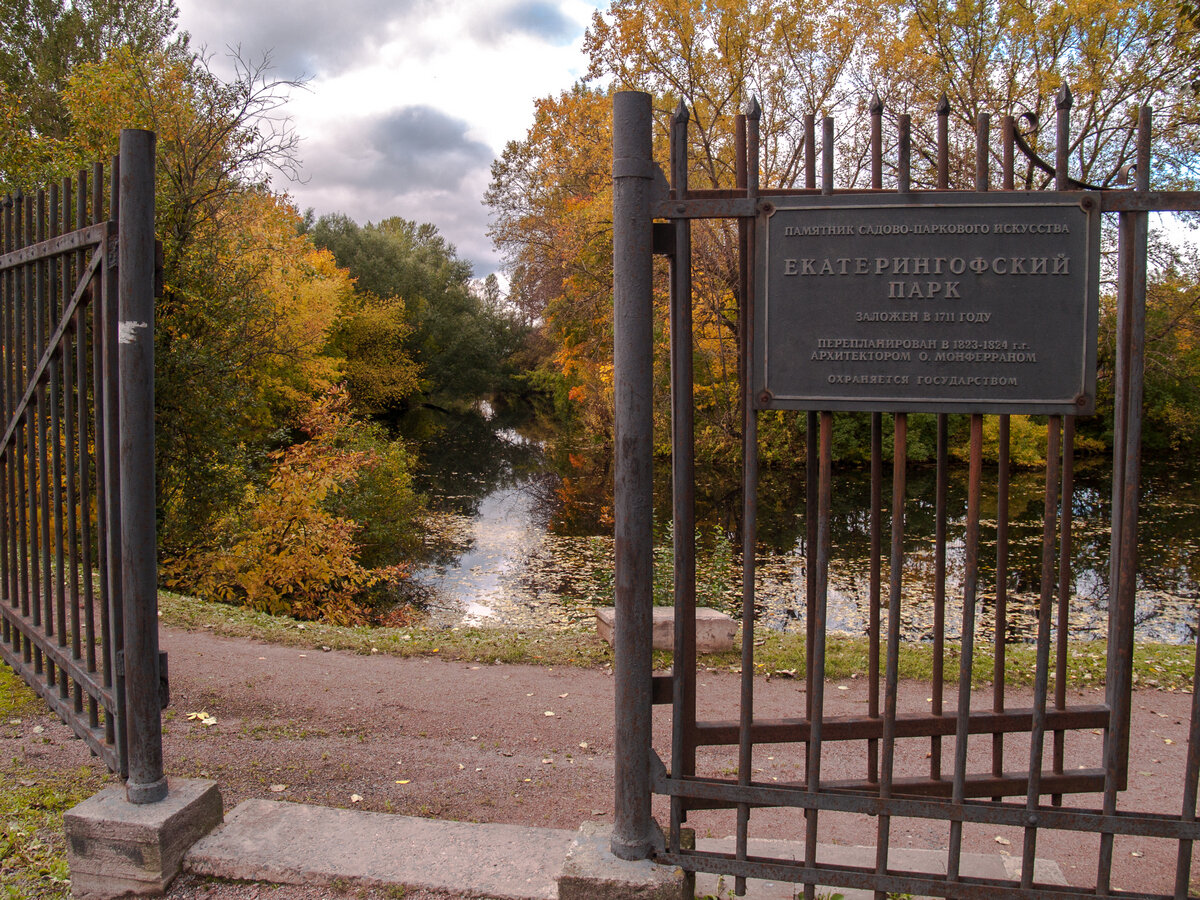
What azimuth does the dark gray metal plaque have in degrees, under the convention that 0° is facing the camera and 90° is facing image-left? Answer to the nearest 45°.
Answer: approximately 0°

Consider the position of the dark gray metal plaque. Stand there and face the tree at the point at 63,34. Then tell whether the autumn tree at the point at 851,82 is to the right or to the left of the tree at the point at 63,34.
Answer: right

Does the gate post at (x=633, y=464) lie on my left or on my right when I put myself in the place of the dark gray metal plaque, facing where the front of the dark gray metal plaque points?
on my right

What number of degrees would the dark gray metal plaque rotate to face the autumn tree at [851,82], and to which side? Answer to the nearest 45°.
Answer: approximately 180°

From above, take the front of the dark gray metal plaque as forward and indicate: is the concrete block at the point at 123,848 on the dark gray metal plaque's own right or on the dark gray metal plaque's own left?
on the dark gray metal plaque's own right

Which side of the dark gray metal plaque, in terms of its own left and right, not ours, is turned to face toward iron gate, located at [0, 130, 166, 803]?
right

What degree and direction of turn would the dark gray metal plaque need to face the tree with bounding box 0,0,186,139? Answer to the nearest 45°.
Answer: approximately 135° to its right
